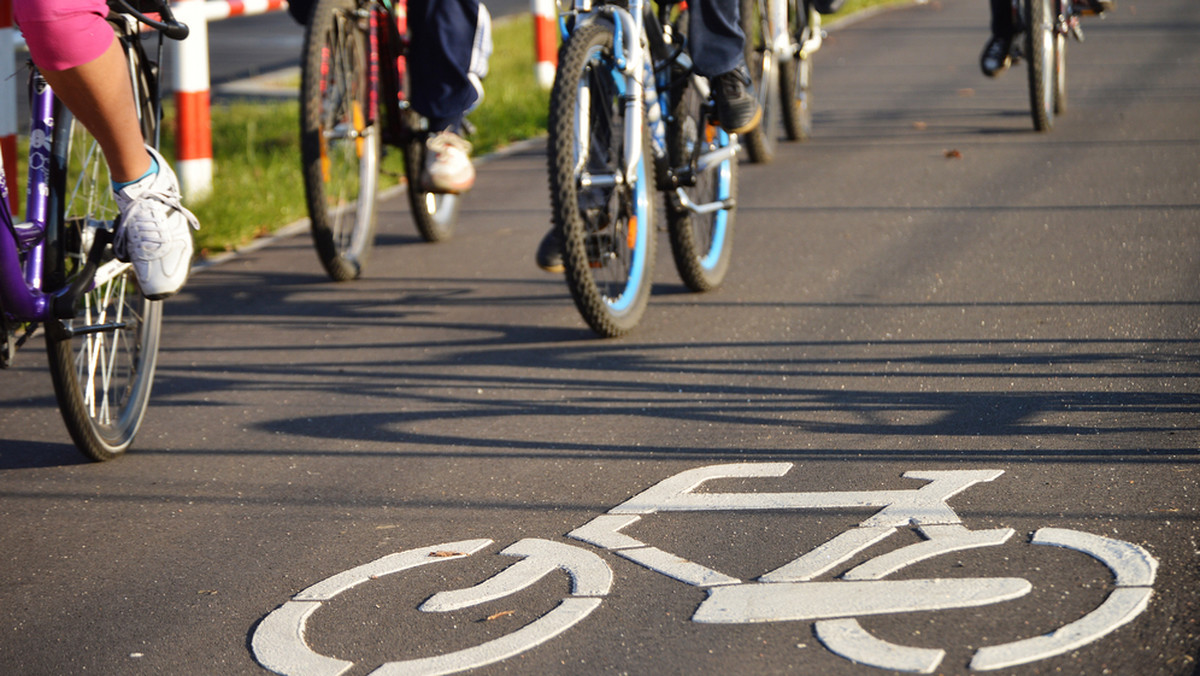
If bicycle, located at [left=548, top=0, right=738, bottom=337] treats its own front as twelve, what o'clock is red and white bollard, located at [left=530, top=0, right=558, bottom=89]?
The red and white bollard is roughly at 6 o'clock from the bicycle.

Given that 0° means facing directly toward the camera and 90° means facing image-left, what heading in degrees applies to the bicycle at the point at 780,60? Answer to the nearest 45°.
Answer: approximately 0°

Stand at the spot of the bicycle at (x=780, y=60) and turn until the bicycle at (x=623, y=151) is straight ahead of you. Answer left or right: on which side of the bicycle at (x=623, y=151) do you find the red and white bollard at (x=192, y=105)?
right

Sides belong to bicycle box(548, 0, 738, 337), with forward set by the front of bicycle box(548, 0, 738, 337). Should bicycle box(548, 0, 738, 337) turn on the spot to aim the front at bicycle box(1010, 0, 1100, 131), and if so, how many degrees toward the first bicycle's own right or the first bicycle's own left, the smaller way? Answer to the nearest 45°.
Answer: approximately 135° to the first bicycle's own left

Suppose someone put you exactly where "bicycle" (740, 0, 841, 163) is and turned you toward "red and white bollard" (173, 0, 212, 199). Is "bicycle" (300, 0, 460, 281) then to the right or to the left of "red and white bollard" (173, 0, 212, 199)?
left

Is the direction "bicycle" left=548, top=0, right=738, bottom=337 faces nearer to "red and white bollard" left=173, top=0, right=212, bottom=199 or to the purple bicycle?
the purple bicycle

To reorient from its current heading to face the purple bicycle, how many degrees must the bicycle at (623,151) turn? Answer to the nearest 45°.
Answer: approximately 45° to its right

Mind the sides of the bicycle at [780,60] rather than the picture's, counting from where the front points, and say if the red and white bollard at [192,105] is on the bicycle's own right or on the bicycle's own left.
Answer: on the bicycle's own right

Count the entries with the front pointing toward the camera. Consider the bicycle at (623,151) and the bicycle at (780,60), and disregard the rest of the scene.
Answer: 2

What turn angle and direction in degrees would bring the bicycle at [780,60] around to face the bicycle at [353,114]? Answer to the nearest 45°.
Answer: approximately 45° to its right
